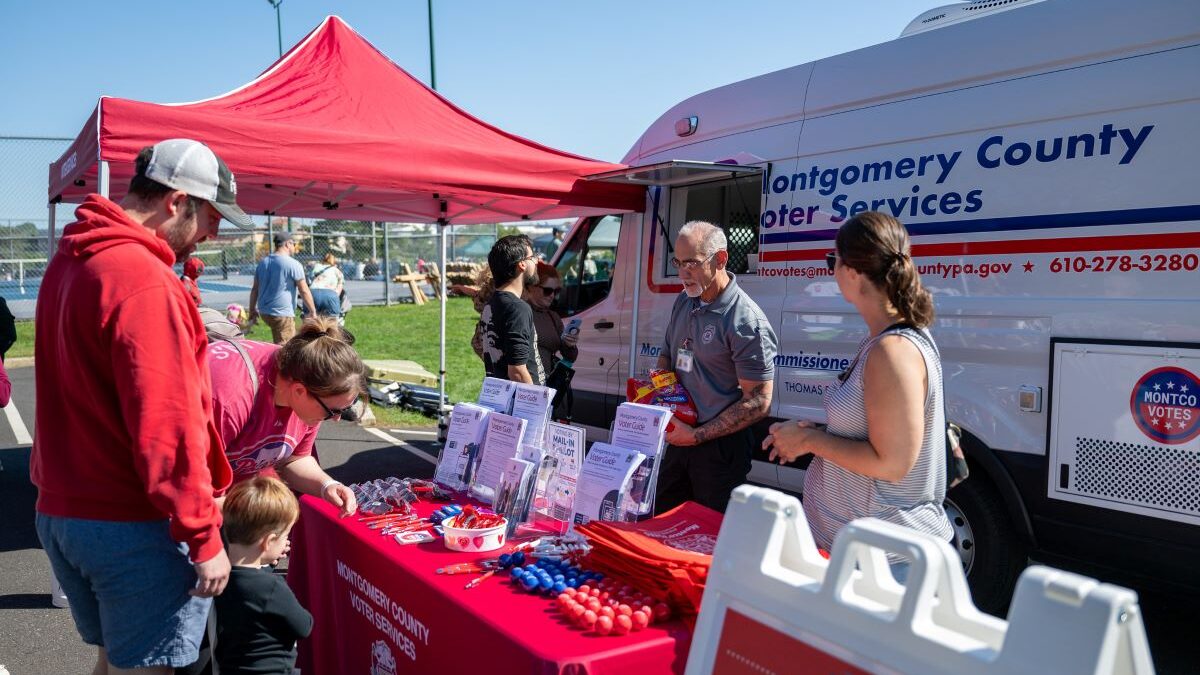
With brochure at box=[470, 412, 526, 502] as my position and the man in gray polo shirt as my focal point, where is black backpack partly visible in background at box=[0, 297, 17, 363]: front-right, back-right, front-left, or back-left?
back-left

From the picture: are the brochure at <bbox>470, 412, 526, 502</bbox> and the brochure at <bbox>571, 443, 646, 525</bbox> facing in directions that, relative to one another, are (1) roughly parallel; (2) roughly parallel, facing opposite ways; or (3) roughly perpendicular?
roughly parallel

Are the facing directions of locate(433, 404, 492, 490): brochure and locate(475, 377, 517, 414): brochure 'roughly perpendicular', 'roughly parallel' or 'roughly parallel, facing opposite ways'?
roughly parallel

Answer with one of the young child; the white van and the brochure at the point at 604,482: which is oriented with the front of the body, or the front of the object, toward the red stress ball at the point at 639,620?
the brochure

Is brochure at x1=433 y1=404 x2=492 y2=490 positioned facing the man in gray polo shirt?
no

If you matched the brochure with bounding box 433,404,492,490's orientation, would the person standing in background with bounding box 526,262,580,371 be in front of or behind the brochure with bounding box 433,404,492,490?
behind

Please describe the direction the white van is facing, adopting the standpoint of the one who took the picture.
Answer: facing away from the viewer and to the left of the viewer

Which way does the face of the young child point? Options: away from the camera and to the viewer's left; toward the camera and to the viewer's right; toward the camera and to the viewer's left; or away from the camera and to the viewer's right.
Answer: away from the camera and to the viewer's right

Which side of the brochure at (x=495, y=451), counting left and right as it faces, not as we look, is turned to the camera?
front

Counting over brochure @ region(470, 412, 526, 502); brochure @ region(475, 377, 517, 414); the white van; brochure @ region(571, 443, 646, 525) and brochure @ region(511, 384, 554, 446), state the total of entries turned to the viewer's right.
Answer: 0

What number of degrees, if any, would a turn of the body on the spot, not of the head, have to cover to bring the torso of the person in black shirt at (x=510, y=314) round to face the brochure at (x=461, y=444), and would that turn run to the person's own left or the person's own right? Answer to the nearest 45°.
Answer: approximately 90° to the person's own right

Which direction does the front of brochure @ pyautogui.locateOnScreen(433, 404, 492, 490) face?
toward the camera

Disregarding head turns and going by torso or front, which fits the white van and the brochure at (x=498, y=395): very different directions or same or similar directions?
very different directions

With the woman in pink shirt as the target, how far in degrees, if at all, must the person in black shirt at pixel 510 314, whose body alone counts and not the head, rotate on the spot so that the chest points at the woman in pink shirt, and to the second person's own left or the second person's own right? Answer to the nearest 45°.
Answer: approximately 135° to the second person's own right

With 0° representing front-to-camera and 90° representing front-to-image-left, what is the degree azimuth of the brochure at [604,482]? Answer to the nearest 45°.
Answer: approximately 0°
